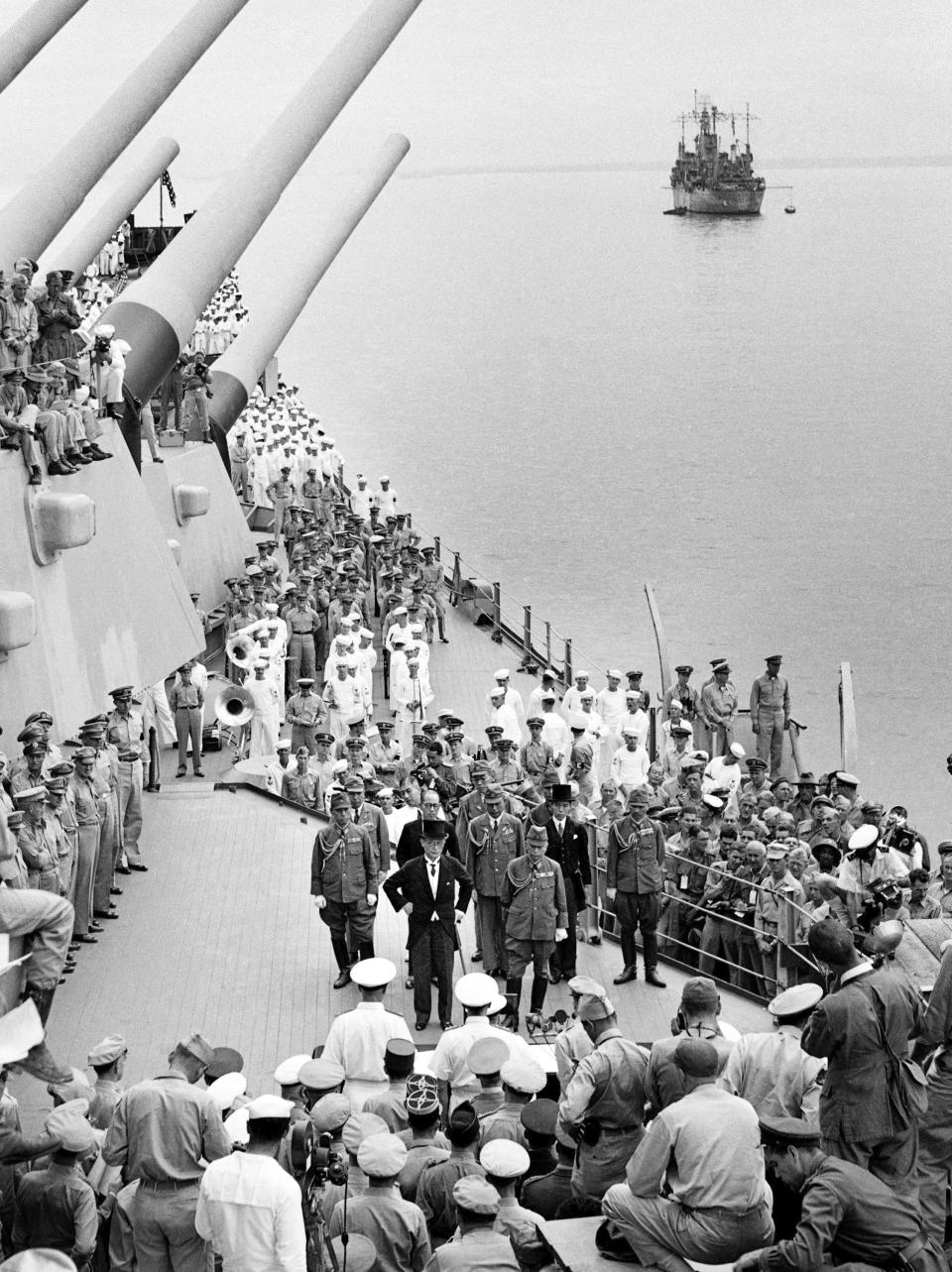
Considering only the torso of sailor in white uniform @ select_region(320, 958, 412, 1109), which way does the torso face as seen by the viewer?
away from the camera

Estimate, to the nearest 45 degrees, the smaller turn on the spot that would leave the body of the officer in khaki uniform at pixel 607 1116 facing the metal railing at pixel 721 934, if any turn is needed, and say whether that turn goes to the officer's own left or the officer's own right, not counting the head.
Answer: approximately 45° to the officer's own right

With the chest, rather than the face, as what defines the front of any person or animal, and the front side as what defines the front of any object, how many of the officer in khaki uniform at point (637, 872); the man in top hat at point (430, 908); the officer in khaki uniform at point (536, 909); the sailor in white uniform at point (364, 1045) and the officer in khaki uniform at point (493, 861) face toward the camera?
4

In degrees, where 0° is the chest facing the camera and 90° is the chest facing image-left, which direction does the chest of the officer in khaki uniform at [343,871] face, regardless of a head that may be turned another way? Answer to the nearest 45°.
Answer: approximately 0°

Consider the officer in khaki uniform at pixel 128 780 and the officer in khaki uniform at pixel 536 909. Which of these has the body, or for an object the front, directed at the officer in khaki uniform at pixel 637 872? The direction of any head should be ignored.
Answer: the officer in khaki uniform at pixel 128 780

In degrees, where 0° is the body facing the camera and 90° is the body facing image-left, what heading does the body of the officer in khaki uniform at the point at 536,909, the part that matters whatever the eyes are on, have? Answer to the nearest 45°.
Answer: approximately 0°

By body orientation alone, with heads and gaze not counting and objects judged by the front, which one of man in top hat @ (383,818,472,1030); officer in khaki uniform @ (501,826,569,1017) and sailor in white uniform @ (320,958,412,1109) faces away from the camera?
the sailor in white uniform

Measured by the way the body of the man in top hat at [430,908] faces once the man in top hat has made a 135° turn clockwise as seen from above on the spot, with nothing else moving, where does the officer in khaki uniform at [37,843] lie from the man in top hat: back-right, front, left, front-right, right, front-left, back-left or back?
front-left

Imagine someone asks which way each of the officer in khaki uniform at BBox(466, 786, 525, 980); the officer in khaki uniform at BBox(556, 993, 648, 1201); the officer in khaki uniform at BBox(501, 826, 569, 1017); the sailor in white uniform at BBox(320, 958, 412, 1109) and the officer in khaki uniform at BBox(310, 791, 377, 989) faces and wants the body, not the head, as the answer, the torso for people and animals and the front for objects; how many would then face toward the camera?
3

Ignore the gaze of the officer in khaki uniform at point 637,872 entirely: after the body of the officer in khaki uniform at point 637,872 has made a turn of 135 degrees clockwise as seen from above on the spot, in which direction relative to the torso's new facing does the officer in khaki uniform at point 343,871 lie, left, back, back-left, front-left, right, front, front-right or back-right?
front-left
